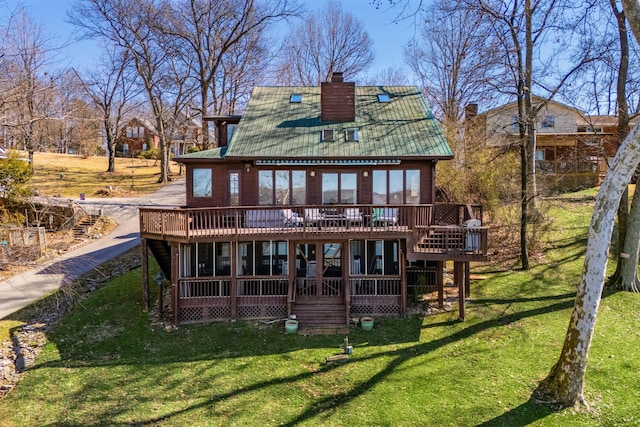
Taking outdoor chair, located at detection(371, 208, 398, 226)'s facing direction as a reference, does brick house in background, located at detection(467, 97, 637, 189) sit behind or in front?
behind

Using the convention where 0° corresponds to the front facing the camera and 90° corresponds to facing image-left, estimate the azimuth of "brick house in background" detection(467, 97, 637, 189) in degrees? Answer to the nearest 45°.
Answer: approximately 0°

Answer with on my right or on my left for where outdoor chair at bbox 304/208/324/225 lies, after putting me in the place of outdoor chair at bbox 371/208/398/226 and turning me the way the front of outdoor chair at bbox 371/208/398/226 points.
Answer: on my right

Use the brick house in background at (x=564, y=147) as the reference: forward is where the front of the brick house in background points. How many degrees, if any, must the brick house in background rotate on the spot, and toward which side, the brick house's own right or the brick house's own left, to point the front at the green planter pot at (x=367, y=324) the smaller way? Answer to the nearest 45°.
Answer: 0° — it already faces it

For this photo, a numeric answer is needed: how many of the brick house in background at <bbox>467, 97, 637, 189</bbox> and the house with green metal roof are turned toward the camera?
2

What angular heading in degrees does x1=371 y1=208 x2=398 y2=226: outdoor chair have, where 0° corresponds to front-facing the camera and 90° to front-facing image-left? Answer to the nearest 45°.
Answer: approximately 0°

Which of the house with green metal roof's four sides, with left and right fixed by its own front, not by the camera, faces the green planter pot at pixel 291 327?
front

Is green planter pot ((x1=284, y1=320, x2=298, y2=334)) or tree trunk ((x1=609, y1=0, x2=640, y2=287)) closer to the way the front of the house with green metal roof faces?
the green planter pot

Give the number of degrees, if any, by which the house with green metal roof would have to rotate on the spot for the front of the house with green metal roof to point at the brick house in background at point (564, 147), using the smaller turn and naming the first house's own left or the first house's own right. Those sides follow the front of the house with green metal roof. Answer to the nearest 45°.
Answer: approximately 135° to the first house's own left

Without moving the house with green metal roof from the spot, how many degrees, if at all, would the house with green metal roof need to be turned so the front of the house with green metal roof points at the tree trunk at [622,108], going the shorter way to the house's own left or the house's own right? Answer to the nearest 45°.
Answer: approximately 90° to the house's own left

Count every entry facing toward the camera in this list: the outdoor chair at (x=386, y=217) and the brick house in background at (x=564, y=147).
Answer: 2
